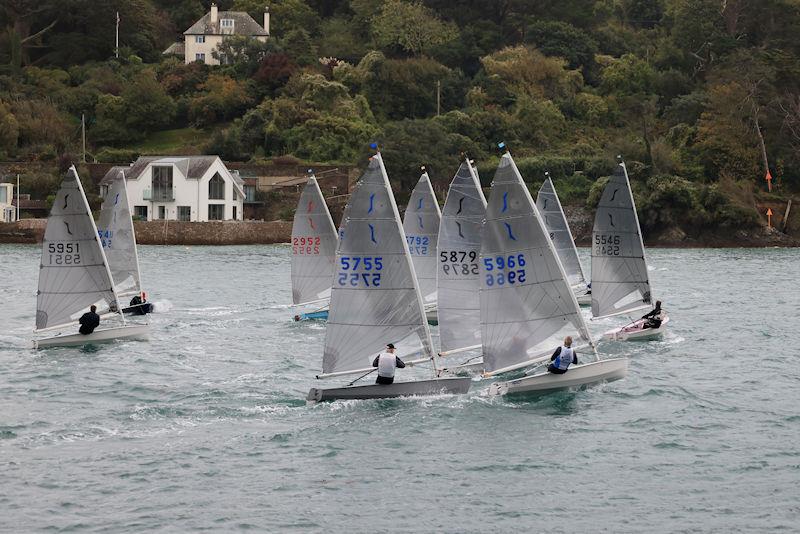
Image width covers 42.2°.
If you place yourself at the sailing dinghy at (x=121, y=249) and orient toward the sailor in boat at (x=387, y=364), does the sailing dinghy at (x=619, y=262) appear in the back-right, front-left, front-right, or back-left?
front-left

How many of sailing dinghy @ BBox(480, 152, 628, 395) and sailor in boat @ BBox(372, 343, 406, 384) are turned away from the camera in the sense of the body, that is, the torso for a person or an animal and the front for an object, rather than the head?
1

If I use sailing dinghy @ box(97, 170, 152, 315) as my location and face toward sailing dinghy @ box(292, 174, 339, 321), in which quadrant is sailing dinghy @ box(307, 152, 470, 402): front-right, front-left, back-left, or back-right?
front-right

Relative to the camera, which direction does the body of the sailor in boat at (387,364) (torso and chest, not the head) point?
away from the camera

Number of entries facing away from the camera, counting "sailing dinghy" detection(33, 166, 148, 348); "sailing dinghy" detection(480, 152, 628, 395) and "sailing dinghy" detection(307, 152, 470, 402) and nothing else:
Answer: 0

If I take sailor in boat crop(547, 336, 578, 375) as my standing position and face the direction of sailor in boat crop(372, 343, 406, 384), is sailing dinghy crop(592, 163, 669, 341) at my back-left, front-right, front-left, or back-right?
back-right

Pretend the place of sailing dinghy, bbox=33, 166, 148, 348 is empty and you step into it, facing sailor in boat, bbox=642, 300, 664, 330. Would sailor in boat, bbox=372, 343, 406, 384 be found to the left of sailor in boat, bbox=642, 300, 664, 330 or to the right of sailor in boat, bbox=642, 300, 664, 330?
right
